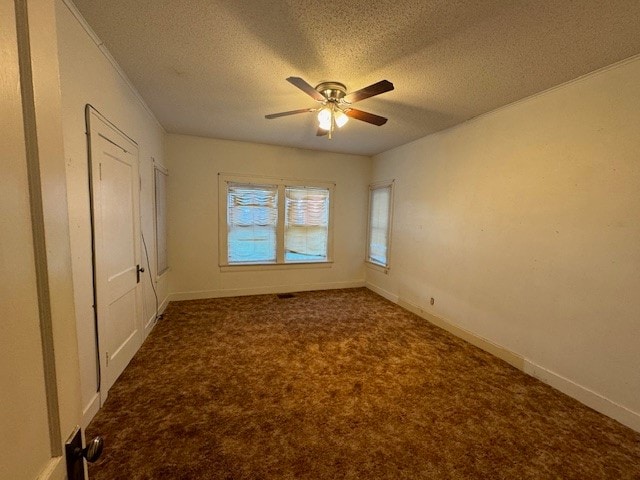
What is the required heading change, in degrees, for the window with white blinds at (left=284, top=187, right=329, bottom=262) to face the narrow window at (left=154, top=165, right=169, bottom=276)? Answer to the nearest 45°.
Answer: approximately 45° to its right

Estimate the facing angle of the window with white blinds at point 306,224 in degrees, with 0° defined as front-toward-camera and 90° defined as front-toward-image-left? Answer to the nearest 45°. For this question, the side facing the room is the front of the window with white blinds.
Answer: approximately 0°

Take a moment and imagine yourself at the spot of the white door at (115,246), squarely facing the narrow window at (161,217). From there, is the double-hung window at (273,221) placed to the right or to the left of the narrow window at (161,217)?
right

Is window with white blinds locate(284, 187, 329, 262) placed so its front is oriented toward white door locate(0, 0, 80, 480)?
yes

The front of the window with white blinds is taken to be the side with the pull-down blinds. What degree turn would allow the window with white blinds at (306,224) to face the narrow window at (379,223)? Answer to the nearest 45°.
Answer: approximately 90° to its left
